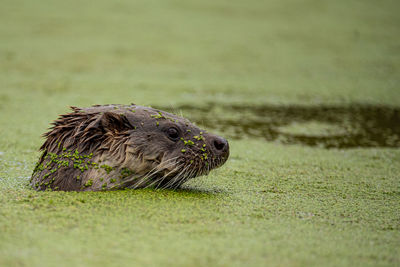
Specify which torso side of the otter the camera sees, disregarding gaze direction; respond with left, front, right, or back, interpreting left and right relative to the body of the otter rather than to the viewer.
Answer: right
